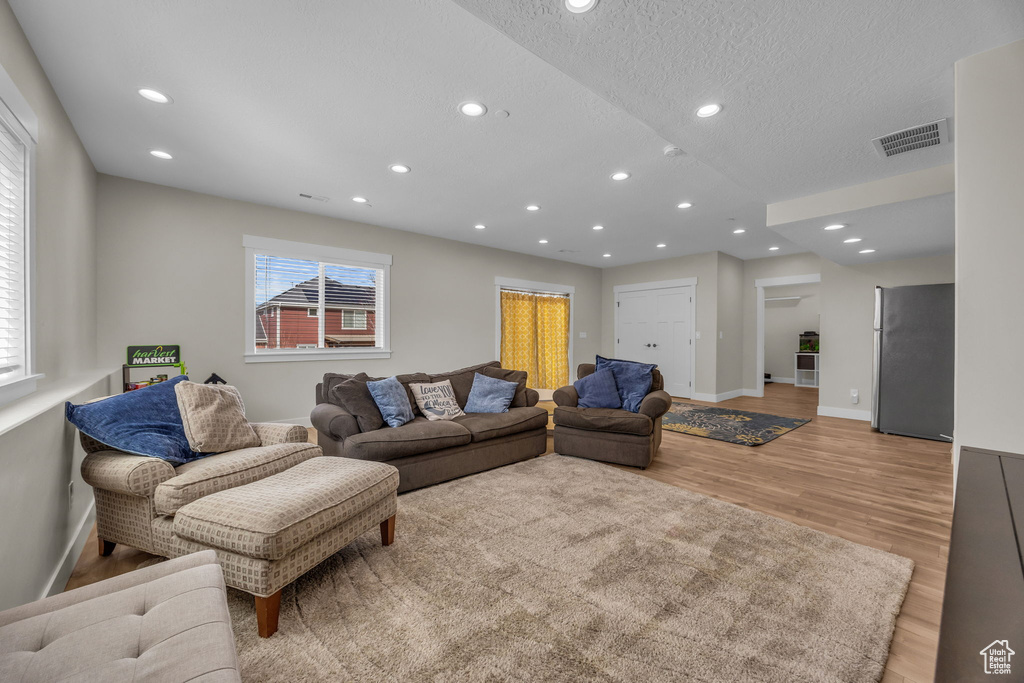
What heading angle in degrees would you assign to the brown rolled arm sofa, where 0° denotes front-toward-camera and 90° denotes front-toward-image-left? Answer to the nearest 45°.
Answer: approximately 315°

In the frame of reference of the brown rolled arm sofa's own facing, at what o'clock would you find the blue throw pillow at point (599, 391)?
The blue throw pillow is roughly at 10 o'clock from the brown rolled arm sofa.

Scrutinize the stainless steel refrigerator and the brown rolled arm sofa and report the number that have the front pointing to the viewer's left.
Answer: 1

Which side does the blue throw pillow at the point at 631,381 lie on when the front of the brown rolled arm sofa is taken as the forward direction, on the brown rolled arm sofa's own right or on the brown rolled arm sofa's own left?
on the brown rolled arm sofa's own left

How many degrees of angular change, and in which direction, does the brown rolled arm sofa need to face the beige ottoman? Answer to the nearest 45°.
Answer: approximately 90° to its right

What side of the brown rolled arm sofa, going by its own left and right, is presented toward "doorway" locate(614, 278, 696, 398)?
left

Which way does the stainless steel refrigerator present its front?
to the viewer's left
